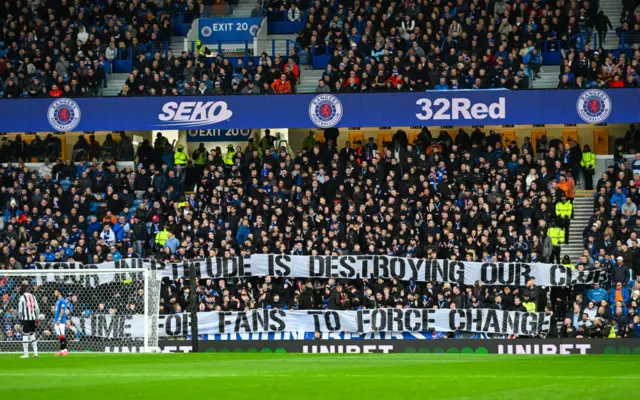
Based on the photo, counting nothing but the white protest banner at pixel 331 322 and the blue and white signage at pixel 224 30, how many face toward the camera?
2

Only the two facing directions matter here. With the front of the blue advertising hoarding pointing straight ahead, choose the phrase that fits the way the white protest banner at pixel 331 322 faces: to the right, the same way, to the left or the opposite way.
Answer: the same way

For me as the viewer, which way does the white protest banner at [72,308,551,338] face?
facing the viewer

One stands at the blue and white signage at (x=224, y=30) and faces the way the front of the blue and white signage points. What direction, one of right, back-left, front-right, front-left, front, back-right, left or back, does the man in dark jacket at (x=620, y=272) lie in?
front-left

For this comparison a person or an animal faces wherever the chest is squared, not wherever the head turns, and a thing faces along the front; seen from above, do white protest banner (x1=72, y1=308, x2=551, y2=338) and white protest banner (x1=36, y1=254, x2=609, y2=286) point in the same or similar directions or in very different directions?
same or similar directions

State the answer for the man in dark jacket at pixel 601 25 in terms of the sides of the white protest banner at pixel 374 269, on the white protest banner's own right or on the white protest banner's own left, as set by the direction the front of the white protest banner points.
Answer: on the white protest banner's own left

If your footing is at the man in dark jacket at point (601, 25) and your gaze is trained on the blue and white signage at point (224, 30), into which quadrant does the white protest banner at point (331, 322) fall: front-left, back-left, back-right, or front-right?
front-left

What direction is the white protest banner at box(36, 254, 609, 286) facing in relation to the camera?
toward the camera

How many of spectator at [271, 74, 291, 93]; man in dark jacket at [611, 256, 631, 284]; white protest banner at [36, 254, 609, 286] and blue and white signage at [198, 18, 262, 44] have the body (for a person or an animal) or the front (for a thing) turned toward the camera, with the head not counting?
4

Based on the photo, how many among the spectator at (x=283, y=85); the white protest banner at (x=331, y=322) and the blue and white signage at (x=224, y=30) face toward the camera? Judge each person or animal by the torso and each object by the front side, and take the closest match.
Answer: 3

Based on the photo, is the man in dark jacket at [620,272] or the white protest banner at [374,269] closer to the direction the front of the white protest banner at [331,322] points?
the man in dark jacket

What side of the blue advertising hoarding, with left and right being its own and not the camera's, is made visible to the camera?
front
